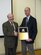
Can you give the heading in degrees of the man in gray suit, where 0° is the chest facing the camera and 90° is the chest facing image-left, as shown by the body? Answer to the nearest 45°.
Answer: approximately 315°
